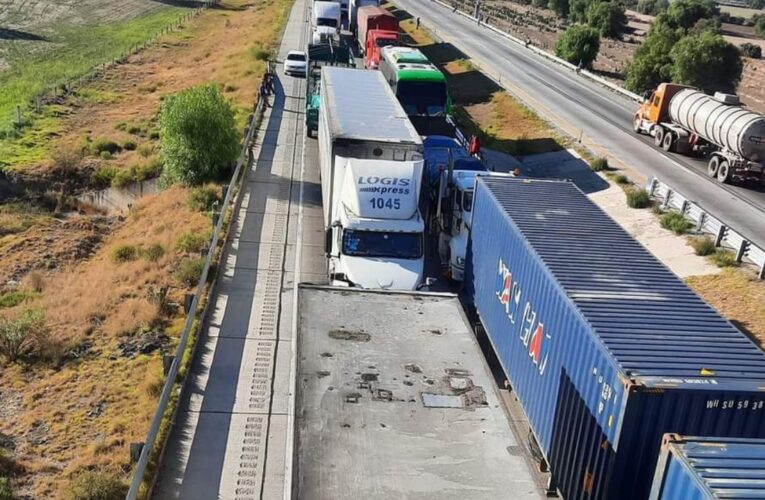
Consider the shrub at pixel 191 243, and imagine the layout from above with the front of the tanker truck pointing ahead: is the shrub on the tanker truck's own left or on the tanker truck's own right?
on the tanker truck's own left

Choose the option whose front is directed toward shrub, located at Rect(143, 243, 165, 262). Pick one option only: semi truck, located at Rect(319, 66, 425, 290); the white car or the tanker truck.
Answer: the white car

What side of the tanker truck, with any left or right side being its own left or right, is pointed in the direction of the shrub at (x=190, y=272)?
left

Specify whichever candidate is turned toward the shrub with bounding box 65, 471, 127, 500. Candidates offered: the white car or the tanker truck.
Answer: the white car

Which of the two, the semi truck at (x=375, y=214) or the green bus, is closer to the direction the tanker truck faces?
the green bus

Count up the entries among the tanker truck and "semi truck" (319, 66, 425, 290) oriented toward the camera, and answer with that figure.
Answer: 1

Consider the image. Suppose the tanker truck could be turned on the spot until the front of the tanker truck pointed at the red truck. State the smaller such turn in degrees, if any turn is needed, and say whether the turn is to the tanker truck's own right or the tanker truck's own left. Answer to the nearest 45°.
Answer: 0° — it already faces it

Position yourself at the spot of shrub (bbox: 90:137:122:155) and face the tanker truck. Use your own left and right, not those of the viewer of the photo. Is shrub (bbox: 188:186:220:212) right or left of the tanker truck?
right

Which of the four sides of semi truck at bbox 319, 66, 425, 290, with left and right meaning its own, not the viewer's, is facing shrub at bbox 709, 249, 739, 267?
left

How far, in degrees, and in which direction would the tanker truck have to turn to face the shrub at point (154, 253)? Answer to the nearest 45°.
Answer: approximately 90° to its left

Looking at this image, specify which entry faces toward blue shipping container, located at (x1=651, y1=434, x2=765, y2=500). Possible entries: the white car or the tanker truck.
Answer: the white car

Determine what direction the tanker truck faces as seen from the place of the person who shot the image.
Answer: facing away from the viewer and to the left of the viewer

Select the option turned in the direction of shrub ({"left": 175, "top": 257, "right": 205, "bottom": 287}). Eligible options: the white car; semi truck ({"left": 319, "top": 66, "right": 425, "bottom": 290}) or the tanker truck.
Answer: the white car

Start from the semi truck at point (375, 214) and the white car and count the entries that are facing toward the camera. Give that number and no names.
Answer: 2

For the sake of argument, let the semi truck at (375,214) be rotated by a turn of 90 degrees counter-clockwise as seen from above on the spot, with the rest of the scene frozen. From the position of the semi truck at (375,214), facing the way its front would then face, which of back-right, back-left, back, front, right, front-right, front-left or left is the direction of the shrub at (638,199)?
front-left

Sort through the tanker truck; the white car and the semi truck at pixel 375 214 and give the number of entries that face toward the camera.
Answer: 2

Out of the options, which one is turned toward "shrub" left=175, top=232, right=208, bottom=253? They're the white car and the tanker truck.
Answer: the white car
